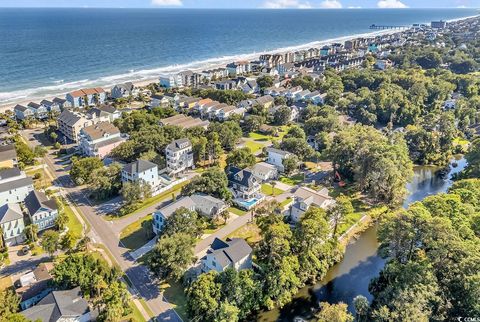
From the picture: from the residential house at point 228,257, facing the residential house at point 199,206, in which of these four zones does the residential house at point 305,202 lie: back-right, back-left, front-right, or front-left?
front-right

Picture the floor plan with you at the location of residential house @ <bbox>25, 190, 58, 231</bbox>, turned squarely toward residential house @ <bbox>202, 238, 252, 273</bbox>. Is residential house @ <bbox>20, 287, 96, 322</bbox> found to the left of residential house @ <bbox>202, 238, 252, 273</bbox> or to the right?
right

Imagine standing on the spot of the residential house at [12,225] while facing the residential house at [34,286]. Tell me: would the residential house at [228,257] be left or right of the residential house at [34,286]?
left

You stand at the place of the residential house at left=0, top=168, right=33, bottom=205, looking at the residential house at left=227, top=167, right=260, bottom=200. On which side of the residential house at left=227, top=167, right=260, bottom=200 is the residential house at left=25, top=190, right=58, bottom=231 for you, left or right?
right

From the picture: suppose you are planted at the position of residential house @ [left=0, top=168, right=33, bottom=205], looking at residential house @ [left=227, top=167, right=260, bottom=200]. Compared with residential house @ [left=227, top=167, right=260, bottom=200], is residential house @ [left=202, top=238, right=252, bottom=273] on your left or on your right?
right

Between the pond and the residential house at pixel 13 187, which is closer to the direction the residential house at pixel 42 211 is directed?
the pond
